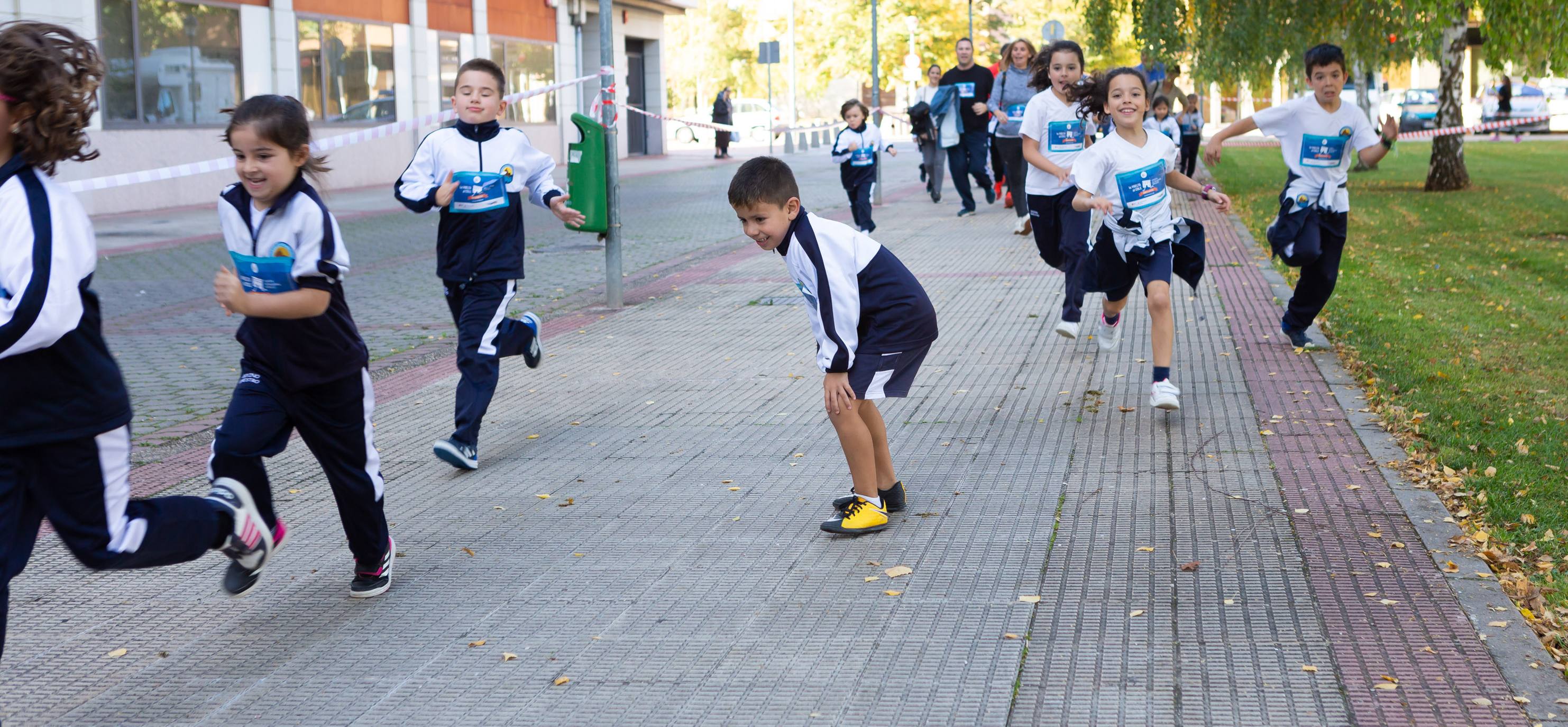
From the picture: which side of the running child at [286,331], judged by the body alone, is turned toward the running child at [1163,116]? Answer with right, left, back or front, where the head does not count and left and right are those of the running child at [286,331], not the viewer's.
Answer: back

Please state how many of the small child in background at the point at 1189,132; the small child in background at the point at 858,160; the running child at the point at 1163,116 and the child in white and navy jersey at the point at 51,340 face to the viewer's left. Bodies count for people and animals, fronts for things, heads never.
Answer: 1

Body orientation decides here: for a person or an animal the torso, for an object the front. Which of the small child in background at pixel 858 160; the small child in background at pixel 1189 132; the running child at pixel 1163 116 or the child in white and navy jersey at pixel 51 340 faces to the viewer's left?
the child in white and navy jersey

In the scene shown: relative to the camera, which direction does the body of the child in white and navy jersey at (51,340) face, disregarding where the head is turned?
to the viewer's left

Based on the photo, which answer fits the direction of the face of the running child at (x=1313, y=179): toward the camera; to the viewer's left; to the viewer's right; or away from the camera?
toward the camera

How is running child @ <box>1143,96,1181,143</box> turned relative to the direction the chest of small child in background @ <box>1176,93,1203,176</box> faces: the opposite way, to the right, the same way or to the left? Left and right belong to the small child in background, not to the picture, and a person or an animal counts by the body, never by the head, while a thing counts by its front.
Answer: the same way

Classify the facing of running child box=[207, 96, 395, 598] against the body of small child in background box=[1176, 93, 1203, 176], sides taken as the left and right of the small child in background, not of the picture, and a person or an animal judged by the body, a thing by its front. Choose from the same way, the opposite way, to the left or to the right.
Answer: the same way

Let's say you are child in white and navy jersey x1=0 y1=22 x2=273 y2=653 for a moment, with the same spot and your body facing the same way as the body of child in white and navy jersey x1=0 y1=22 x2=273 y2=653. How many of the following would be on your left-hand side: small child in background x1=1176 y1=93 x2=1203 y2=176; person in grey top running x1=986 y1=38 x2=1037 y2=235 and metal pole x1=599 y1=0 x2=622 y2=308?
0

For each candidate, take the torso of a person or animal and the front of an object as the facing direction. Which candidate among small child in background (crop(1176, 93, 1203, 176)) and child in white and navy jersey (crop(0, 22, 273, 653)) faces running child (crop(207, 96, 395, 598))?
the small child in background

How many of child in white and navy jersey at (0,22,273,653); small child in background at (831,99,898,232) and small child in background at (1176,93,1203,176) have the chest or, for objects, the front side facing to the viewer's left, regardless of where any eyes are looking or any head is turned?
1

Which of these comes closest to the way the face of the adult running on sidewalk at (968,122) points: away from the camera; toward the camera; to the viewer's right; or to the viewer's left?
toward the camera

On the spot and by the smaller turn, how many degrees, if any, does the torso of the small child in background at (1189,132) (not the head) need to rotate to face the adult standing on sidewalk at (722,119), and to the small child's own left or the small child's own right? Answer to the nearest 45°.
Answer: approximately 135° to the small child's own right

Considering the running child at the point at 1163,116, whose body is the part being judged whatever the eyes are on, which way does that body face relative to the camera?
toward the camera

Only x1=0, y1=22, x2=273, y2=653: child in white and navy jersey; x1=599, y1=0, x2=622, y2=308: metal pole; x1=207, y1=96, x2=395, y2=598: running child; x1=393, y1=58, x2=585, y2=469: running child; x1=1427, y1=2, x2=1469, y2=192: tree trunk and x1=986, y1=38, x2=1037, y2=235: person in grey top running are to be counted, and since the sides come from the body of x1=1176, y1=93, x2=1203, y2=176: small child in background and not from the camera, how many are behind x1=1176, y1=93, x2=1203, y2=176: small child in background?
0

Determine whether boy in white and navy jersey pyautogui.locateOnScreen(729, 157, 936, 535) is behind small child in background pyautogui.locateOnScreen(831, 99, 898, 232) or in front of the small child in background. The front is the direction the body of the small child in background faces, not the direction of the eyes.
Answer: in front

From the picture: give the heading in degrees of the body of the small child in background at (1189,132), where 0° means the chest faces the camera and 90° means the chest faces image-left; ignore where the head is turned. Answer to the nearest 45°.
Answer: approximately 0°

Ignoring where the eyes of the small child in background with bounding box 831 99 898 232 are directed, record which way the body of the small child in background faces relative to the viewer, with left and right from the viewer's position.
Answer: facing the viewer
